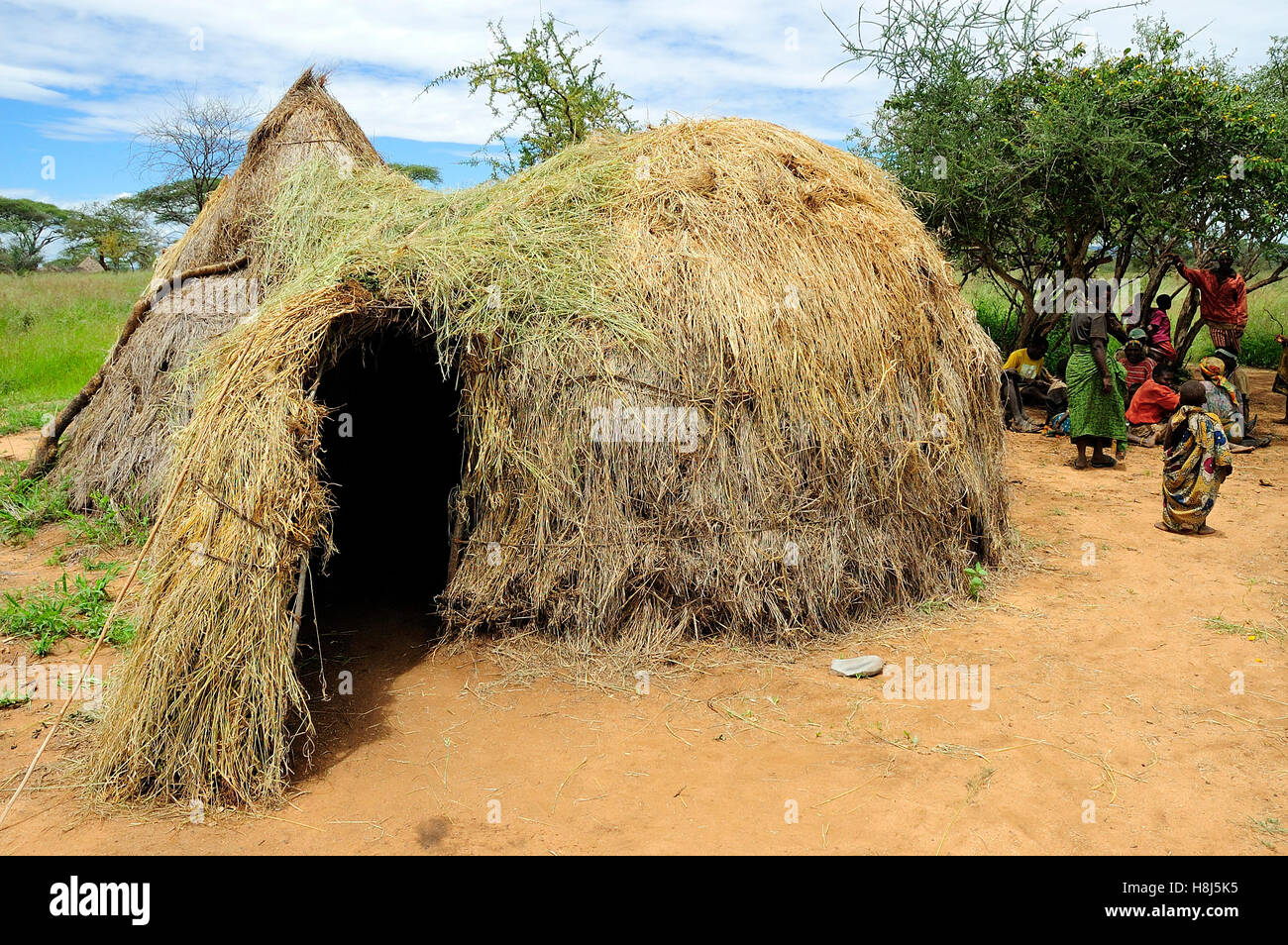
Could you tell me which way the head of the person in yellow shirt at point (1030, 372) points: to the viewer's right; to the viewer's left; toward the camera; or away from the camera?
to the viewer's right

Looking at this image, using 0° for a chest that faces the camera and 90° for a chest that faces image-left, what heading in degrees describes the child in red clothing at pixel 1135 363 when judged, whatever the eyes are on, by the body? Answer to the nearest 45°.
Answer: approximately 0°

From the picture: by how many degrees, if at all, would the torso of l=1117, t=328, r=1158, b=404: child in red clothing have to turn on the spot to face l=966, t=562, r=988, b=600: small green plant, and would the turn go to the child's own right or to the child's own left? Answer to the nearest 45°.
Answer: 0° — they already face it

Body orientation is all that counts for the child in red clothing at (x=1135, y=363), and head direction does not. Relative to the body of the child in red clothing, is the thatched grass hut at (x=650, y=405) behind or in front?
in front

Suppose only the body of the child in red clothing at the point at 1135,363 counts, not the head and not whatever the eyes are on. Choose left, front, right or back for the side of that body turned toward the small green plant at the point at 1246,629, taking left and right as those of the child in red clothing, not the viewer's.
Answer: front

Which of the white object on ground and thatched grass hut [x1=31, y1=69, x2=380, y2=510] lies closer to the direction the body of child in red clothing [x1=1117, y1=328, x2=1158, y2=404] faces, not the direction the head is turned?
the white object on ground

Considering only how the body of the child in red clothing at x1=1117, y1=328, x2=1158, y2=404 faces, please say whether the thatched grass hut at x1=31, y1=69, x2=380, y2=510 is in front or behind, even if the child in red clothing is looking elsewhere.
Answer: in front

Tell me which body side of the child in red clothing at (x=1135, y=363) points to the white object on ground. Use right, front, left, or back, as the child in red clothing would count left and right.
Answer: front
